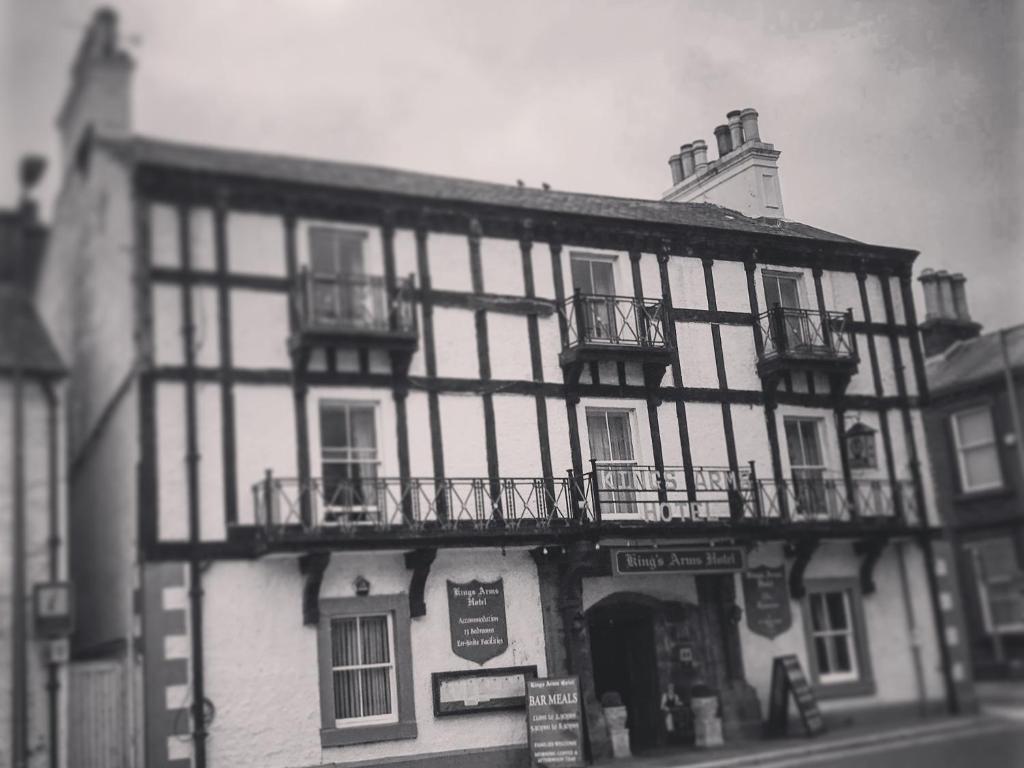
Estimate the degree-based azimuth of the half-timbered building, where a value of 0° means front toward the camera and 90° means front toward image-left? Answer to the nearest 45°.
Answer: approximately 315°

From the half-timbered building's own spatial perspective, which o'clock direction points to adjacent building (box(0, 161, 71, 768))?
The adjacent building is roughly at 3 o'clock from the half-timbered building.
